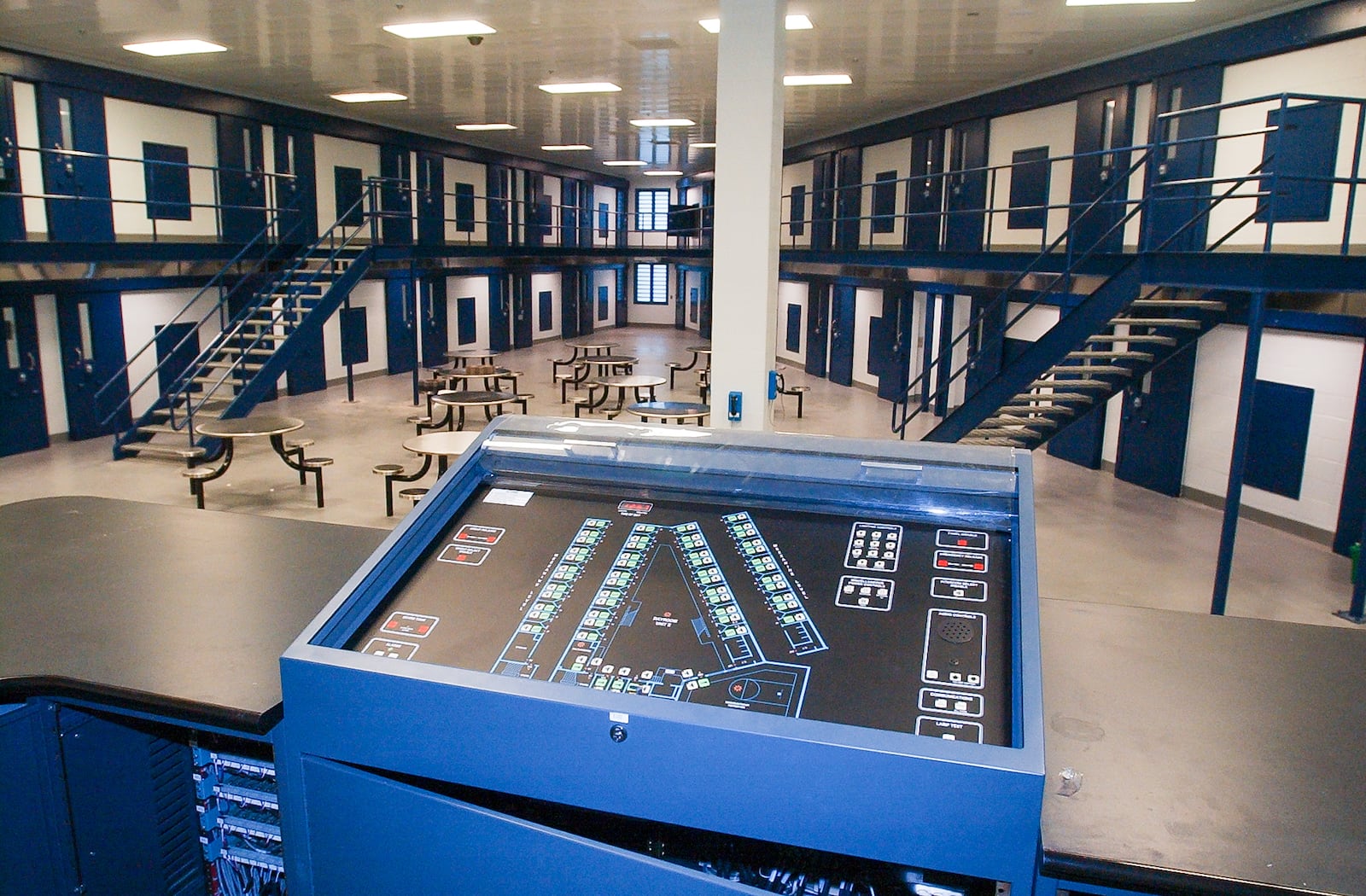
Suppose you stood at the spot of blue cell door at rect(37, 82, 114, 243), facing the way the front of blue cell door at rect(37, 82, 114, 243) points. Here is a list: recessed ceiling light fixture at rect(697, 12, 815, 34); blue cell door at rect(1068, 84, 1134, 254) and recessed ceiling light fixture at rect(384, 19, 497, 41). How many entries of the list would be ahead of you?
3

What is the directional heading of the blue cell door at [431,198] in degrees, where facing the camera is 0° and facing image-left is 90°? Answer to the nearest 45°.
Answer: approximately 315°

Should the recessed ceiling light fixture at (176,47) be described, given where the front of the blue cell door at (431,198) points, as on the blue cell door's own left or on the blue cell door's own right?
on the blue cell door's own right

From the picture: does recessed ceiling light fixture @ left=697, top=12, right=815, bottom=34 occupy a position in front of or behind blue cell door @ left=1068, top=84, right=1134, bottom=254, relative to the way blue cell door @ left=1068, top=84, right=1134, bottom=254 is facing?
in front

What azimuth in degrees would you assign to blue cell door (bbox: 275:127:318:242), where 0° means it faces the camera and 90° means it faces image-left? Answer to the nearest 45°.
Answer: approximately 315°

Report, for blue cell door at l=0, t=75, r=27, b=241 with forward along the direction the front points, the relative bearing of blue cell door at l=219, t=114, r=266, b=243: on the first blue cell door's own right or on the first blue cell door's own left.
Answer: on the first blue cell door's own left

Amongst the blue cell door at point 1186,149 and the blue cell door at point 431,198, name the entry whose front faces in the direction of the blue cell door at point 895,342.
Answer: the blue cell door at point 431,198

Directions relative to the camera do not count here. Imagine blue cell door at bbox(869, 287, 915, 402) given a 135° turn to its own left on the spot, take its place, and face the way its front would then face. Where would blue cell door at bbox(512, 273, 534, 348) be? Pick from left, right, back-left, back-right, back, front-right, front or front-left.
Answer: back-left

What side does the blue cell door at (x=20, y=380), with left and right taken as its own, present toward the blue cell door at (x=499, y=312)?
left

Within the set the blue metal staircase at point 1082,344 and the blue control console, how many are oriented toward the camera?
1

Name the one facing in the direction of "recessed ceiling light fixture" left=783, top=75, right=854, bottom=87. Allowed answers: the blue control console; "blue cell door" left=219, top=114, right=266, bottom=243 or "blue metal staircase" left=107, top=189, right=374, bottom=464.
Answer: the blue cell door

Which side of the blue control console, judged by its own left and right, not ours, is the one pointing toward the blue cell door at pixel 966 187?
back

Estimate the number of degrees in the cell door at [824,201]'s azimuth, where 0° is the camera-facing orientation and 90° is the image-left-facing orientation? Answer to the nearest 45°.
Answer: approximately 45°
